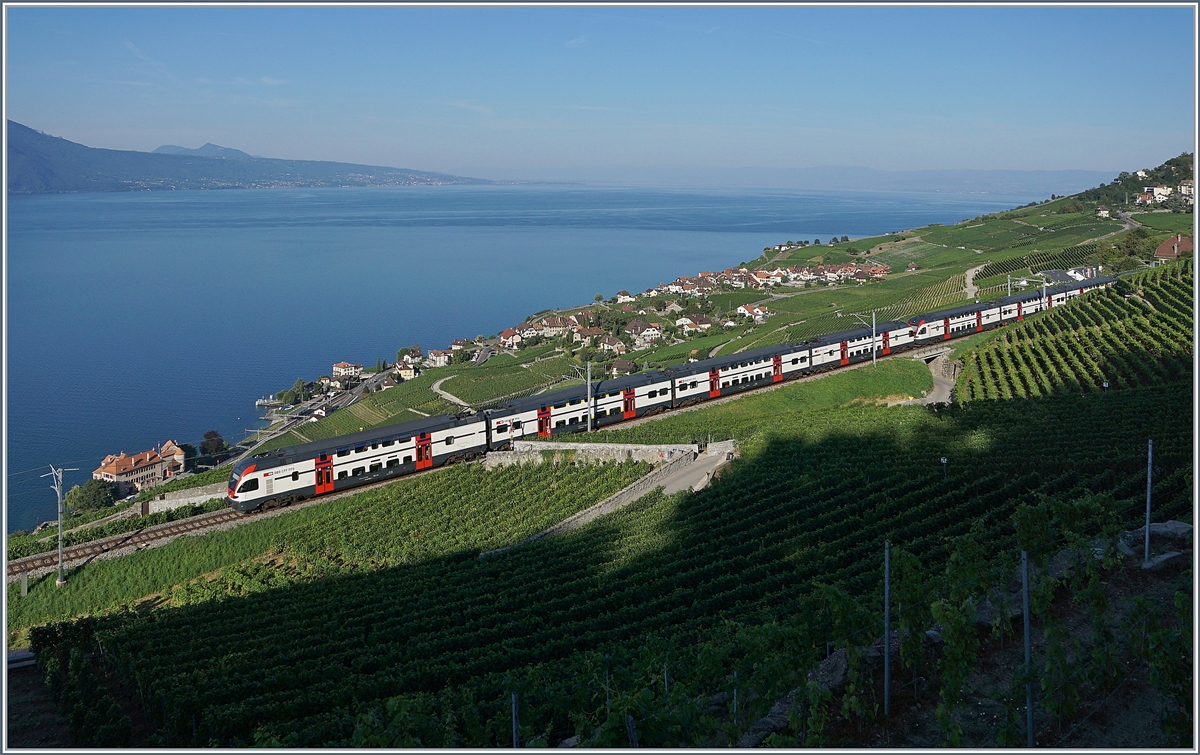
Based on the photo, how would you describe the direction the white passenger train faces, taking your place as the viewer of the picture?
facing the viewer and to the left of the viewer

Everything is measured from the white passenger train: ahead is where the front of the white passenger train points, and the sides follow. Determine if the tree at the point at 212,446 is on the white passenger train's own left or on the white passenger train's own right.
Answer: on the white passenger train's own right

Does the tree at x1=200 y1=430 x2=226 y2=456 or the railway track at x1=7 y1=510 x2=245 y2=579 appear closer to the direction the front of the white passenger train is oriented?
the railway track

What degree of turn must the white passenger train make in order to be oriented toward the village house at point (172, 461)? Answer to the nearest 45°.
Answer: approximately 90° to its right

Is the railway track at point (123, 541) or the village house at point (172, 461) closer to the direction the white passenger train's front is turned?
the railway track

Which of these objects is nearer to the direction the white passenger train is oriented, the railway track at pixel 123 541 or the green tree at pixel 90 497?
the railway track

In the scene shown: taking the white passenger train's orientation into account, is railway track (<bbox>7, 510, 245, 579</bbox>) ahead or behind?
ahead
